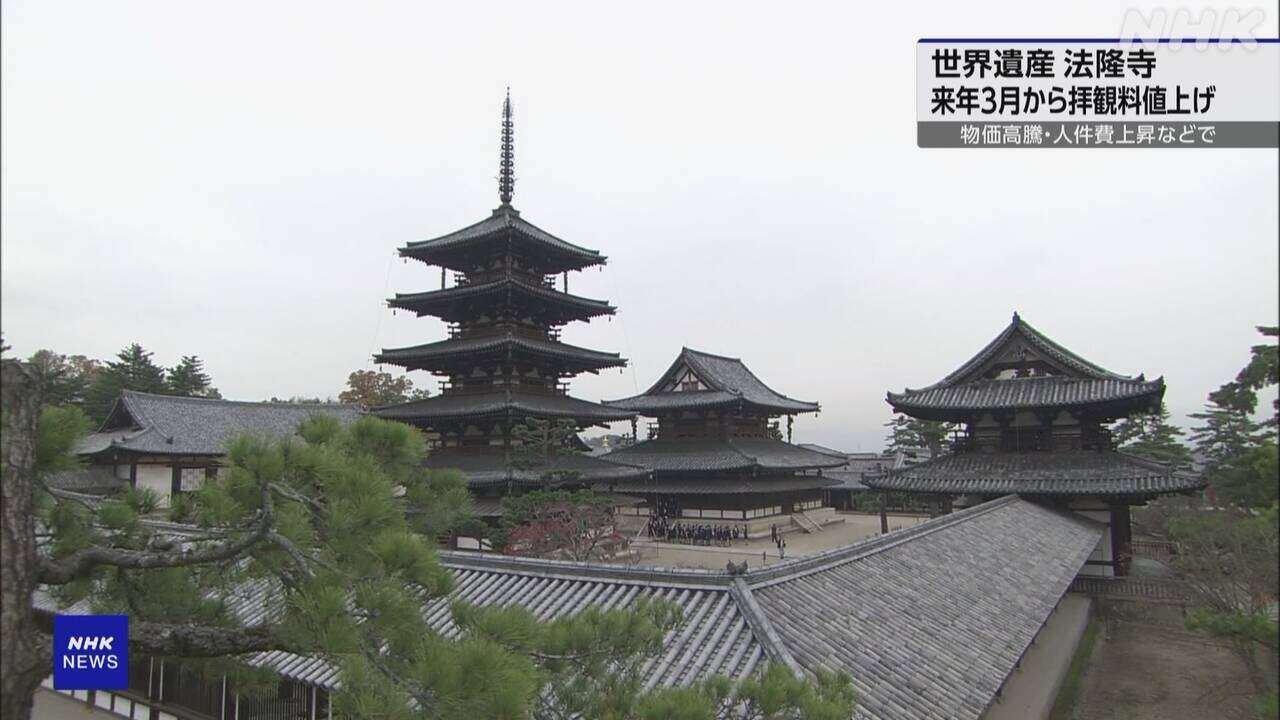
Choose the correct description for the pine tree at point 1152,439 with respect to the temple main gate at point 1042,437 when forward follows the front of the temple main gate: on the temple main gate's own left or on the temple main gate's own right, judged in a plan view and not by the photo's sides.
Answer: on the temple main gate's own left
